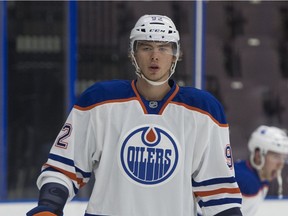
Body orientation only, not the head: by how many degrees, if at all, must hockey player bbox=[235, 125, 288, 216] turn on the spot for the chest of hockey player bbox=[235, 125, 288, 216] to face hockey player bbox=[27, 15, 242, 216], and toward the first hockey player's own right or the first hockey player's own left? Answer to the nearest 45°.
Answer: approximately 90° to the first hockey player's own right

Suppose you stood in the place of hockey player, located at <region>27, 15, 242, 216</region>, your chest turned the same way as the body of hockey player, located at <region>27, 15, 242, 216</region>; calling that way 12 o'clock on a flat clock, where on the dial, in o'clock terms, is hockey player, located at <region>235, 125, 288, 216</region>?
hockey player, located at <region>235, 125, 288, 216</region> is roughly at 7 o'clock from hockey player, located at <region>27, 15, 242, 216</region>.

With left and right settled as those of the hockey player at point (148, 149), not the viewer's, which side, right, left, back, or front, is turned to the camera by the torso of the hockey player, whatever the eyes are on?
front
